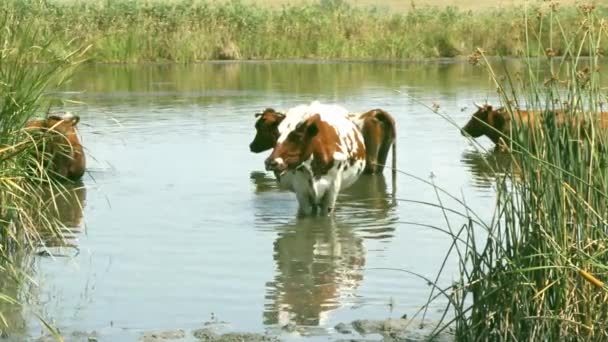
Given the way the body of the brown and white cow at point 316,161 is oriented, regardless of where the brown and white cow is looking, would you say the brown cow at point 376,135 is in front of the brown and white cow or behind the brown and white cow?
behind

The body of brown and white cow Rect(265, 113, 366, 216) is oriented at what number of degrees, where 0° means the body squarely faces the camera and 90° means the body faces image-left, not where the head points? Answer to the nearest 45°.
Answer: approximately 45°

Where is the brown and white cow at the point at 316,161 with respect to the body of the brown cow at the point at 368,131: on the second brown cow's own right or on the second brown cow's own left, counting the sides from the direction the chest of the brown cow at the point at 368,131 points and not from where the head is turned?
on the second brown cow's own left

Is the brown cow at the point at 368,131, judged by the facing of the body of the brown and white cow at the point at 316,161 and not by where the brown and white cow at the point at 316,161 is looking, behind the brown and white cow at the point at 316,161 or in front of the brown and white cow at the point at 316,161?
behind

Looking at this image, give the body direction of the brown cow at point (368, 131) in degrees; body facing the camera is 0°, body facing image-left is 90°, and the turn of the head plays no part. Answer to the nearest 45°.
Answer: approximately 90°
